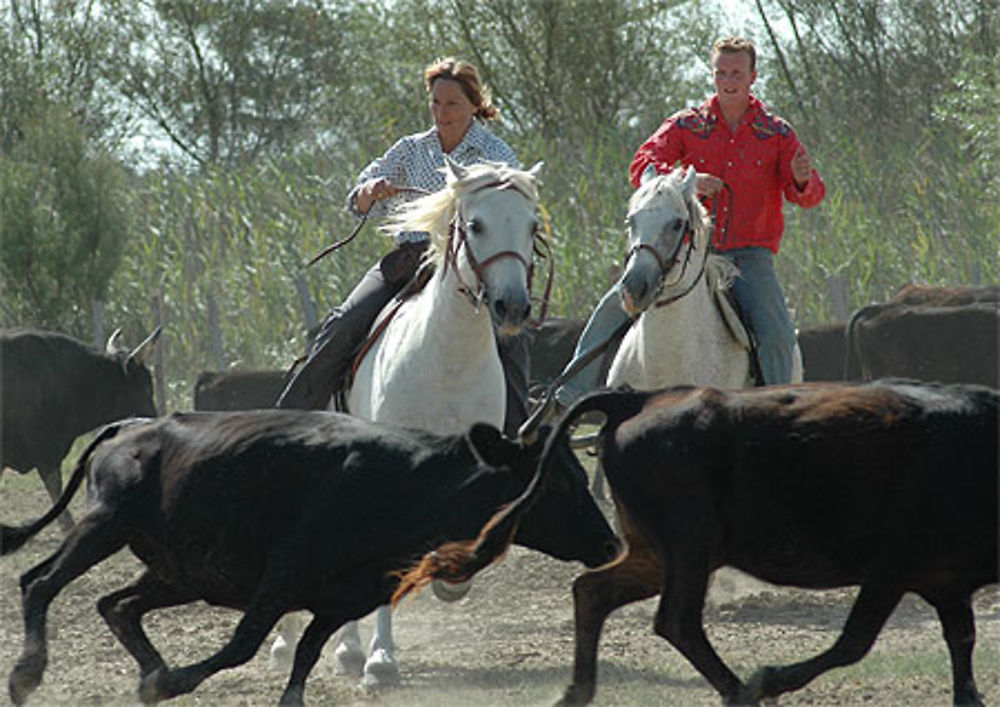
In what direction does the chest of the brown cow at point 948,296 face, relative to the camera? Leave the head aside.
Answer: to the viewer's right

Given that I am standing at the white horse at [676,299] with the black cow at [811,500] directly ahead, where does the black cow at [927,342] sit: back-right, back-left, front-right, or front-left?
back-left

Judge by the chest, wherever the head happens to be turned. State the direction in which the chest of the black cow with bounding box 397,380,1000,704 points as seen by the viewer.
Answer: to the viewer's right

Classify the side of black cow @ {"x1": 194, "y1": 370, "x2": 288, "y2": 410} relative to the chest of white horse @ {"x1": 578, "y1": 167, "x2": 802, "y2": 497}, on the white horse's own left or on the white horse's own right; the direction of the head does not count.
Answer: on the white horse's own right

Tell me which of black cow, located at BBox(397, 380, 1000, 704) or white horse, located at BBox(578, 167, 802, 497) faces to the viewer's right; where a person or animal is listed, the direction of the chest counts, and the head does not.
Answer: the black cow

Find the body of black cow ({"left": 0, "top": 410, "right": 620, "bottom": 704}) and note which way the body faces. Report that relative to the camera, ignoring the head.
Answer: to the viewer's right

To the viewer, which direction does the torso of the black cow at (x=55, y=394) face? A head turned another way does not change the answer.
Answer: to the viewer's right

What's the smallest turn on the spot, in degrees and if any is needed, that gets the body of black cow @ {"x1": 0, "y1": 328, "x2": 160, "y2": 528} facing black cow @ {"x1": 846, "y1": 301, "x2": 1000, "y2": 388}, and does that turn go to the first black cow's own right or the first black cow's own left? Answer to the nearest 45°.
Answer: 0° — it already faces it

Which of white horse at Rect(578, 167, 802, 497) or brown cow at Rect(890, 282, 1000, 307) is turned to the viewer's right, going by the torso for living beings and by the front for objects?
the brown cow
